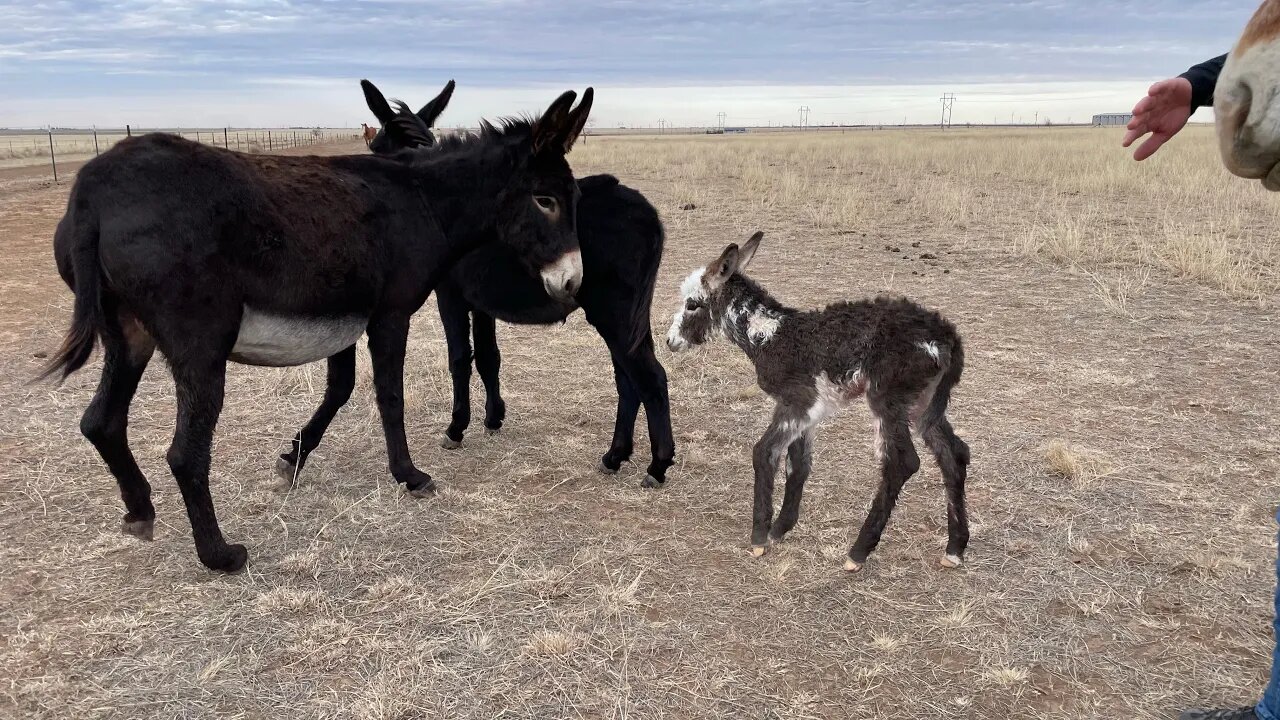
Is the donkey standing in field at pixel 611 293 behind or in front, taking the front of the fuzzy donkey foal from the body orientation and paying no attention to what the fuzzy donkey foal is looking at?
in front

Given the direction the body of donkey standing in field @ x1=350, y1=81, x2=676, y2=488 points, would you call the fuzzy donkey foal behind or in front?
behind

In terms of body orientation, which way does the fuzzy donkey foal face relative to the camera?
to the viewer's left

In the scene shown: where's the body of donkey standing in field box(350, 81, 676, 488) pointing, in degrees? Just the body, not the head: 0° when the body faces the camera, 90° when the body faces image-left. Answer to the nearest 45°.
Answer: approximately 135°

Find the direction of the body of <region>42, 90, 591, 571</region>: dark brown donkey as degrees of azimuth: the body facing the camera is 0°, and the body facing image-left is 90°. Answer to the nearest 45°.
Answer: approximately 225°

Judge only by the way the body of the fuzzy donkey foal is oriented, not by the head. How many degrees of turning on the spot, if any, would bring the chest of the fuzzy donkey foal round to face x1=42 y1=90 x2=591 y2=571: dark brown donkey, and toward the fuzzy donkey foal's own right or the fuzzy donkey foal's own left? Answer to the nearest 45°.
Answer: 0° — it already faces it

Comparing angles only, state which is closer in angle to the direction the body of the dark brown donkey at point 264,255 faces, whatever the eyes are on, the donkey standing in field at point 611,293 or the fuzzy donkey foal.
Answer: the donkey standing in field

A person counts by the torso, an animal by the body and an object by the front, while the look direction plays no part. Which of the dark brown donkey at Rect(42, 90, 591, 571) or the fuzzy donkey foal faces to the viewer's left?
the fuzzy donkey foal

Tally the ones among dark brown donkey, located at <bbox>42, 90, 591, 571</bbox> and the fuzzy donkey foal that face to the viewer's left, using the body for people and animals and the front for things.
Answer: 1
